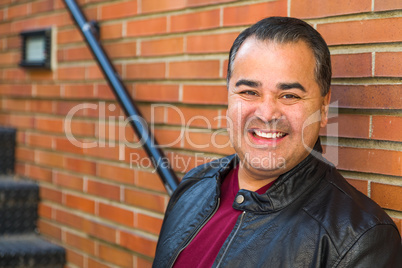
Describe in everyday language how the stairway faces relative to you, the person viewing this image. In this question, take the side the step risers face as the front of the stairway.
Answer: facing the viewer and to the right of the viewer

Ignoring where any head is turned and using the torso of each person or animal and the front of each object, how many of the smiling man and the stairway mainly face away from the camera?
0

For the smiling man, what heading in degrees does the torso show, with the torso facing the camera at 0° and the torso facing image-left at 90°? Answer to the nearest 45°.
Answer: approximately 45°

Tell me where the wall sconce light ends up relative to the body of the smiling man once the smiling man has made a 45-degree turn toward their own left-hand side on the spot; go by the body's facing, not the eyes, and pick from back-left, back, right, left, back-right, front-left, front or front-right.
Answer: back-right

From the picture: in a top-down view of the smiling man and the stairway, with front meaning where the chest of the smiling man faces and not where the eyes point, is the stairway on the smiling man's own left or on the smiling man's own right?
on the smiling man's own right

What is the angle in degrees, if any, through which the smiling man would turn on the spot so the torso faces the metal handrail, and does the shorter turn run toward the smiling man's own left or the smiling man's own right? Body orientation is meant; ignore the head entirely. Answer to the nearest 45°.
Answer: approximately 90° to the smiling man's own right

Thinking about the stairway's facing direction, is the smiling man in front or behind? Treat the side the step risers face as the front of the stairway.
in front
